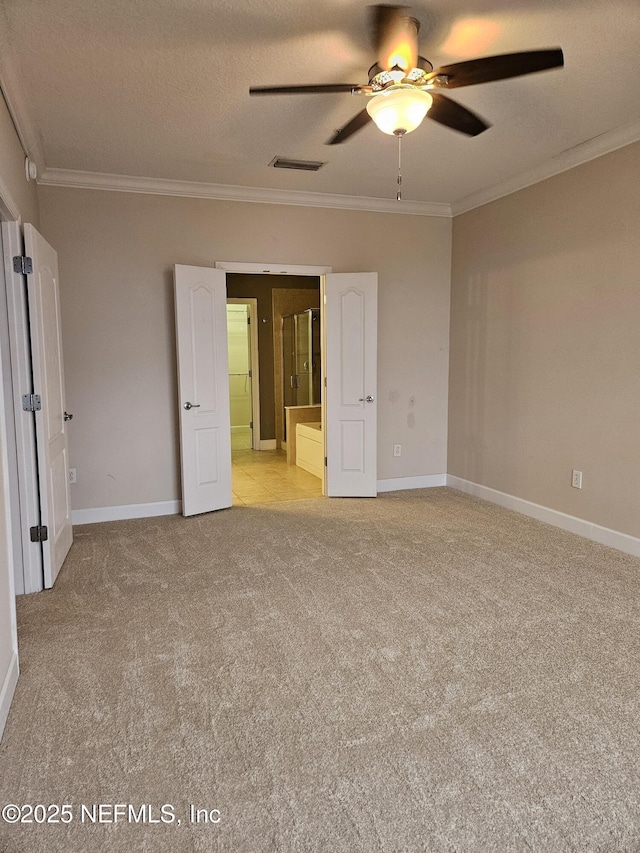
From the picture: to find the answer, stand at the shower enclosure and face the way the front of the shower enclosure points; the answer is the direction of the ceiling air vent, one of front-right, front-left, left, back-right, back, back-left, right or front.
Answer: front-left

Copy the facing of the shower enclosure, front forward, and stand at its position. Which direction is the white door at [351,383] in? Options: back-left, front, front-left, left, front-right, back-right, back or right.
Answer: front-left

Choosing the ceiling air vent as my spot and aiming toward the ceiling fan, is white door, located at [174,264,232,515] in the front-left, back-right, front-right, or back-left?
back-right

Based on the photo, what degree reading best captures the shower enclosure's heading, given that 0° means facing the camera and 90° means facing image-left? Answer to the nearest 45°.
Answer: approximately 45°

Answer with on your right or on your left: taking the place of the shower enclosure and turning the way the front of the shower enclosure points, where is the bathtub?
on your left

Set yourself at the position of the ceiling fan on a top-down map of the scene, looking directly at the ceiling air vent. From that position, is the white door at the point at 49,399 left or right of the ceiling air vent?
left
